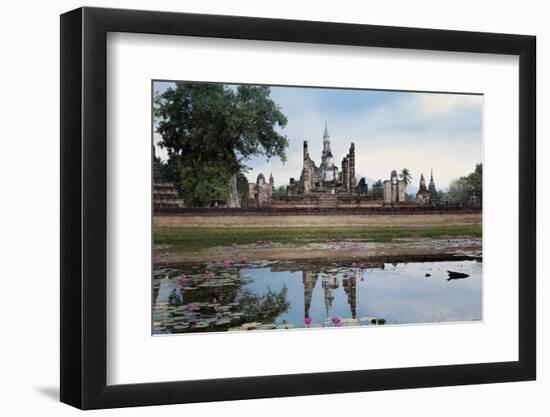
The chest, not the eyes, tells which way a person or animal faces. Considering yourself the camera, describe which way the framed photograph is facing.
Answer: facing the viewer and to the right of the viewer
